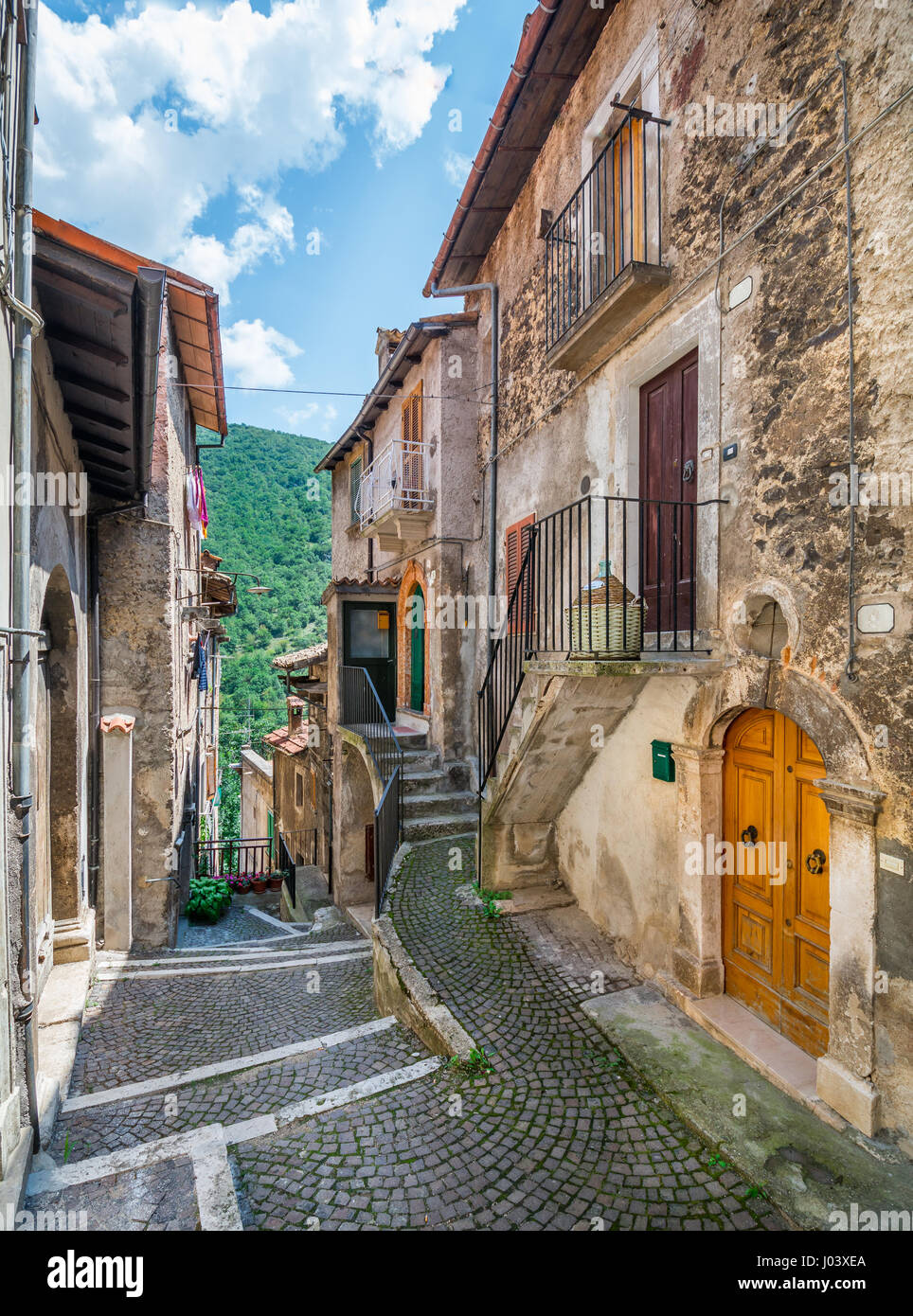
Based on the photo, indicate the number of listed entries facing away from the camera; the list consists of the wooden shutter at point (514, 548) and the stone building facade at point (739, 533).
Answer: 0

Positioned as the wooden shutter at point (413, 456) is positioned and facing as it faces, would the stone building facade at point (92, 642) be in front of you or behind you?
in front

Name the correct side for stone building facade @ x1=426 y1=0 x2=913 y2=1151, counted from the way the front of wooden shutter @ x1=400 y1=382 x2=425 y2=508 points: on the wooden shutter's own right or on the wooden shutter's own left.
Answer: on the wooden shutter's own left

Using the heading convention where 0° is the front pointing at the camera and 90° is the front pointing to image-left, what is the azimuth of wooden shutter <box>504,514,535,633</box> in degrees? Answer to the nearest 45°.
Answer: approximately 45°

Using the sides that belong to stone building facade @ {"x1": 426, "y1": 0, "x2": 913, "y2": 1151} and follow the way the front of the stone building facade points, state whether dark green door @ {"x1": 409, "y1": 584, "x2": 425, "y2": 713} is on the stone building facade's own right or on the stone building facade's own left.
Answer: on the stone building facade's own right

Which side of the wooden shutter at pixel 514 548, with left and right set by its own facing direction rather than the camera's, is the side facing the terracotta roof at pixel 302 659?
right

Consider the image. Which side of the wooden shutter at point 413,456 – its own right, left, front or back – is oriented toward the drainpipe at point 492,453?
left

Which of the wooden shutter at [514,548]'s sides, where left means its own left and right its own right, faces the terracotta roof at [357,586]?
right

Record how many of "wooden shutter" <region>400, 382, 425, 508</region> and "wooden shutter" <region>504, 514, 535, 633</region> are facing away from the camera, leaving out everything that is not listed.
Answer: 0
